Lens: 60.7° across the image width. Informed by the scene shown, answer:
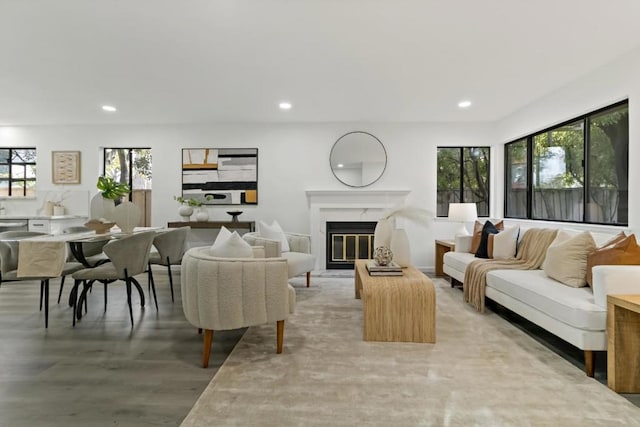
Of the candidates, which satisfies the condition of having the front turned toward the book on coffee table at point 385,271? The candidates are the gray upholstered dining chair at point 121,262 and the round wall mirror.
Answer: the round wall mirror

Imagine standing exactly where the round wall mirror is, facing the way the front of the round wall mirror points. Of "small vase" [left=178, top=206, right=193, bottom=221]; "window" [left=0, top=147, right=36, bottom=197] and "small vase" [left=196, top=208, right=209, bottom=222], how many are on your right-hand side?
3

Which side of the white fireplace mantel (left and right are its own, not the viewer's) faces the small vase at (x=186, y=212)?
right

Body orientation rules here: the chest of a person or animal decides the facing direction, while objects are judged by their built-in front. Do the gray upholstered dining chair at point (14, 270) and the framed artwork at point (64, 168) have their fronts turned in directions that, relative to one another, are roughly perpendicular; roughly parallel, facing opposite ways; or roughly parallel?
roughly perpendicular

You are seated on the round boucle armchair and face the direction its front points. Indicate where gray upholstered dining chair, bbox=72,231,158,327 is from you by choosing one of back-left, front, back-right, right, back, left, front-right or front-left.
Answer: left

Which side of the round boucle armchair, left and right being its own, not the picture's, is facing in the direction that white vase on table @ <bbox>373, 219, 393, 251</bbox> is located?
front

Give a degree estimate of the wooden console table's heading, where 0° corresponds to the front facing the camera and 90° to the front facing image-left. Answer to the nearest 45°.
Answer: approximately 0°

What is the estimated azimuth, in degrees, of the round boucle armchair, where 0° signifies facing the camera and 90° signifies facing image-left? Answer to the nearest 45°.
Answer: approximately 225°

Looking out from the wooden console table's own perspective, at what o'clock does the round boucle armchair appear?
The round boucle armchair is roughly at 12 o'clock from the wooden console table.

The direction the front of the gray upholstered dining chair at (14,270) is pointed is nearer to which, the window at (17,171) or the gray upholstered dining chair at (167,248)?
the gray upholstered dining chair

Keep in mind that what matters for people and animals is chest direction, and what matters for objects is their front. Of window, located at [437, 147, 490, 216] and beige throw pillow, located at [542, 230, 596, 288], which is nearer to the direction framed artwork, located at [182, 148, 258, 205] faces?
the beige throw pillow

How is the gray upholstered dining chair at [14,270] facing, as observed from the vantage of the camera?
facing to the right of the viewer
